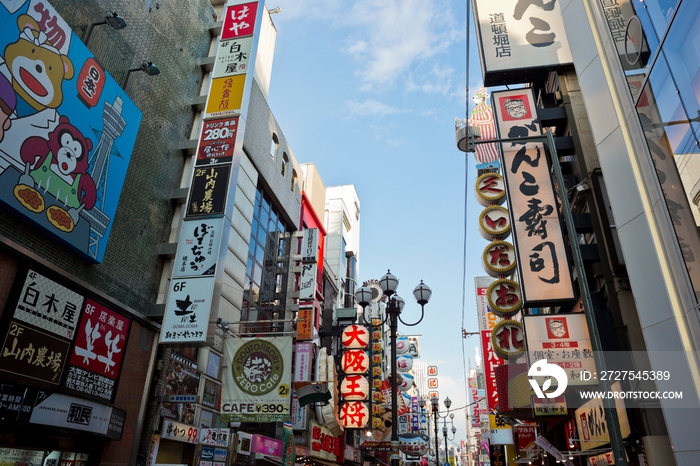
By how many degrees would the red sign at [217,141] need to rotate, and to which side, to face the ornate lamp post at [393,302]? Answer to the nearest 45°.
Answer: approximately 90° to its left

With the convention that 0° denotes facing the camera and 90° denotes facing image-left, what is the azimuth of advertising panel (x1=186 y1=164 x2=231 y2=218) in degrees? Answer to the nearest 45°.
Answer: approximately 0°

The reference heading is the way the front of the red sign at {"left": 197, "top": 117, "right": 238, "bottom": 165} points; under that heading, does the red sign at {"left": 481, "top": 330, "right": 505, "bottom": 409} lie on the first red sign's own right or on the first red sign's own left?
on the first red sign's own left

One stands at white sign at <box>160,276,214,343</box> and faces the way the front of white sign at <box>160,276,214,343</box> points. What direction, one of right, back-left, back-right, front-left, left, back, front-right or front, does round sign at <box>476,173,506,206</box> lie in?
left

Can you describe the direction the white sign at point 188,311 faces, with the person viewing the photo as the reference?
facing the viewer

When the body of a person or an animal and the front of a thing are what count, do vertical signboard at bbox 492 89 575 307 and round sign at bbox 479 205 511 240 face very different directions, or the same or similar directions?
same or similar directions

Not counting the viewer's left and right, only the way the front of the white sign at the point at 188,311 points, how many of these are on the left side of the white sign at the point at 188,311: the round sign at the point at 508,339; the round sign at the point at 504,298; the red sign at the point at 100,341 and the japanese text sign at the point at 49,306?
2

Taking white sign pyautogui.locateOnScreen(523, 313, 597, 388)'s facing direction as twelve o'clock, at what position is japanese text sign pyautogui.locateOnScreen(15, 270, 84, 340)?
The japanese text sign is roughly at 2 o'clock from the white sign.

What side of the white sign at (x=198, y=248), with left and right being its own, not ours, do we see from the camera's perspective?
front

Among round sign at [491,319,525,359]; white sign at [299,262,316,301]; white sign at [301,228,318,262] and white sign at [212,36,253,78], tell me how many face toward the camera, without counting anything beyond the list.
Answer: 4

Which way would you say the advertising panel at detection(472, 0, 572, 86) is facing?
toward the camera

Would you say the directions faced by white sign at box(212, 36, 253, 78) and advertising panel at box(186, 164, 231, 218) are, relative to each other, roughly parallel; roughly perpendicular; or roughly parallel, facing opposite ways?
roughly parallel

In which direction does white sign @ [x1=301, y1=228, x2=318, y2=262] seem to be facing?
toward the camera

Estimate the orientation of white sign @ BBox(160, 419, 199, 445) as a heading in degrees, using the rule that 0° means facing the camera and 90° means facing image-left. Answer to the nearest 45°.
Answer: approximately 315°
